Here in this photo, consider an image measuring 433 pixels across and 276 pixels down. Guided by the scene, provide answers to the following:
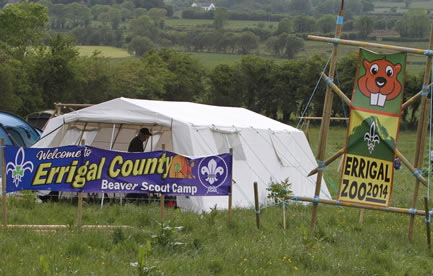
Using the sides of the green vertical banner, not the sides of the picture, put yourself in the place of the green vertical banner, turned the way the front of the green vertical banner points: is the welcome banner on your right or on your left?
on your right

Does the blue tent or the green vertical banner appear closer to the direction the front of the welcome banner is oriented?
the green vertical banner

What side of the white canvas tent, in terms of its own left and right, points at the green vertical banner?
left

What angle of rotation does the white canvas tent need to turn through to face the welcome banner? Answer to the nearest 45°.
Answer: approximately 45° to its left

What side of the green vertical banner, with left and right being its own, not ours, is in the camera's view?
front

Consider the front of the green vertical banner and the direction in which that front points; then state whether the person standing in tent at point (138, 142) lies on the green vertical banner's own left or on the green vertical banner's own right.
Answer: on the green vertical banner's own right

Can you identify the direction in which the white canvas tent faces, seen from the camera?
facing the viewer and to the left of the viewer

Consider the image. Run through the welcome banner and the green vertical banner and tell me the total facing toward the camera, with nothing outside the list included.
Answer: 2

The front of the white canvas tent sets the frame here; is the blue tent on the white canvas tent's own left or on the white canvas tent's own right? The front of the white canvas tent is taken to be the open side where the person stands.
on the white canvas tent's own right

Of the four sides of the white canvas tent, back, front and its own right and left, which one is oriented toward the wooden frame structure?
left

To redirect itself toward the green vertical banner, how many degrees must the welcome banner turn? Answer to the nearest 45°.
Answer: approximately 90° to its left

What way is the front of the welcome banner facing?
toward the camera

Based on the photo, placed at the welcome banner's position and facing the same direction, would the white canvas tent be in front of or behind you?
behind
